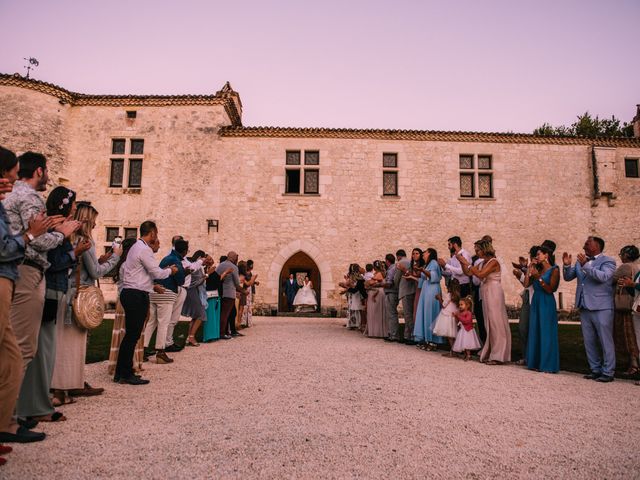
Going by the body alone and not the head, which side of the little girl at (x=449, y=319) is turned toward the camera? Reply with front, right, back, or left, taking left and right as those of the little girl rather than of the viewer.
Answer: left

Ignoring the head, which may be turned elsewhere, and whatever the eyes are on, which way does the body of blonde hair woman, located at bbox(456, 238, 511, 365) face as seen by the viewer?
to the viewer's left

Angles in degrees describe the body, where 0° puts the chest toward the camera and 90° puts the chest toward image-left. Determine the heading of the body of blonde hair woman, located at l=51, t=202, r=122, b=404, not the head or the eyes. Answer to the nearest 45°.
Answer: approximately 270°

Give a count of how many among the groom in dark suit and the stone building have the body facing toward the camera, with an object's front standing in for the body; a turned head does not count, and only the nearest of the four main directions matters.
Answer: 2

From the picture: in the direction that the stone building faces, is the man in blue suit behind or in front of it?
in front

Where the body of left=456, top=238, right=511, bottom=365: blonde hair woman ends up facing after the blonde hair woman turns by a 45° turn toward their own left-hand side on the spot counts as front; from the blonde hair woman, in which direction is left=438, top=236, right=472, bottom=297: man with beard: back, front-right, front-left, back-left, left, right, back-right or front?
right

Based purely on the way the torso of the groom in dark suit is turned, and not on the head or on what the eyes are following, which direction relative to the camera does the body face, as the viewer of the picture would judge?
toward the camera

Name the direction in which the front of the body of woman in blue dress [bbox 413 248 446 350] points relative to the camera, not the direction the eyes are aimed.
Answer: to the viewer's left

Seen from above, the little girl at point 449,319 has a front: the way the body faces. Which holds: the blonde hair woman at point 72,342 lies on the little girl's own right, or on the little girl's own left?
on the little girl's own left

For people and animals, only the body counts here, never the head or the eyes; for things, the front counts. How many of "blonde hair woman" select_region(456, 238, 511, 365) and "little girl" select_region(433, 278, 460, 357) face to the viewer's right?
0

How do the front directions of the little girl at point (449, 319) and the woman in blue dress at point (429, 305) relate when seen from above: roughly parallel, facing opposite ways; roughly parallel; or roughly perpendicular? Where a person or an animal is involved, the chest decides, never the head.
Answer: roughly parallel

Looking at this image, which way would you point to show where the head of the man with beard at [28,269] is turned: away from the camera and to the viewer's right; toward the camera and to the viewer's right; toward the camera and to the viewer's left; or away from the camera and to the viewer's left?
away from the camera and to the viewer's right

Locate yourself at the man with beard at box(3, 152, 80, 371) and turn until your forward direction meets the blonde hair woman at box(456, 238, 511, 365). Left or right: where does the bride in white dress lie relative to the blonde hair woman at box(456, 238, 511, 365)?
left

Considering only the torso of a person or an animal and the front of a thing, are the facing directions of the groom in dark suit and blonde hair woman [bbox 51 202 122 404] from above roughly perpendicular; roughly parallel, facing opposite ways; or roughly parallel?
roughly perpendicular

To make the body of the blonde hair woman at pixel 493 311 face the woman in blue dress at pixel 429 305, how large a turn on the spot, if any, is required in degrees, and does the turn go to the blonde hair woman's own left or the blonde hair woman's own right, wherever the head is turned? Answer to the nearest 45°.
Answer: approximately 45° to the blonde hair woman's own right

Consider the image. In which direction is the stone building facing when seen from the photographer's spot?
facing the viewer

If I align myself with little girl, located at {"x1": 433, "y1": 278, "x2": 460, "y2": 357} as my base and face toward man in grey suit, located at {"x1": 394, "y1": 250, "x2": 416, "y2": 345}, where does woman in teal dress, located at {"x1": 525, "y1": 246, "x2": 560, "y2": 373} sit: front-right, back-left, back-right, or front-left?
back-right

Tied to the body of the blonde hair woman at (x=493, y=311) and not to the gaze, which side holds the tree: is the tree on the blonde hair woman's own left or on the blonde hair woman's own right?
on the blonde hair woman's own right

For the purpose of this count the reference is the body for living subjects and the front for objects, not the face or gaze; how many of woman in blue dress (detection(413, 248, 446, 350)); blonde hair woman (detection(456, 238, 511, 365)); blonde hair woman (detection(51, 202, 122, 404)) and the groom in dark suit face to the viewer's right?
1
